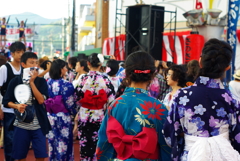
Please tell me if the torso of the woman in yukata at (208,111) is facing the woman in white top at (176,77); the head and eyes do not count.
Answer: yes

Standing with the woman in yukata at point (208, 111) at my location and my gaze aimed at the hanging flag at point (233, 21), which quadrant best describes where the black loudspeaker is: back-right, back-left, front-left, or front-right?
front-left

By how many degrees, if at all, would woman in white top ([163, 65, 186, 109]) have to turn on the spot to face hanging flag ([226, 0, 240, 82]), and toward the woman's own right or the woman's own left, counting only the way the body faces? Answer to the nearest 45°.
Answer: approximately 135° to the woman's own right

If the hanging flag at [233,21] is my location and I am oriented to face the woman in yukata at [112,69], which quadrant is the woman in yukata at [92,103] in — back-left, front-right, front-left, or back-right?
front-left

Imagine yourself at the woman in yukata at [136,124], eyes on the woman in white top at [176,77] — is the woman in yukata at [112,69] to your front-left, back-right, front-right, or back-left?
front-left

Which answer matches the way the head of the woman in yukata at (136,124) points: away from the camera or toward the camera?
away from the camera

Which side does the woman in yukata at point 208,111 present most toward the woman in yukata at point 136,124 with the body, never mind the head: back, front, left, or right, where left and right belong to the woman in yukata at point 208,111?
left

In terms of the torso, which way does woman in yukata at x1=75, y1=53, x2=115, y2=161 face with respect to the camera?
away from the camera

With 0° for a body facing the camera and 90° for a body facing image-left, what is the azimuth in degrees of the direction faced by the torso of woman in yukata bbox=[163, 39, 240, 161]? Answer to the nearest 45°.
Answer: approximately 180°

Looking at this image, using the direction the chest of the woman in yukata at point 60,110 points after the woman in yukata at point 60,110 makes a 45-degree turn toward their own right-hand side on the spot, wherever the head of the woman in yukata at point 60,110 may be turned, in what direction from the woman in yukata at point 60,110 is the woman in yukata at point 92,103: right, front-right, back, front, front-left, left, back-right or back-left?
front-right

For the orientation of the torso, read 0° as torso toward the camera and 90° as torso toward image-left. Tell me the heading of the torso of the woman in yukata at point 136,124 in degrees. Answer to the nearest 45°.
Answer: approximately 180°

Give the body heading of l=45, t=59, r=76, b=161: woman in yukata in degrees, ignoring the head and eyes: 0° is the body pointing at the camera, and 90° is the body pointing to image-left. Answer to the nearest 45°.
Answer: approximately 225°

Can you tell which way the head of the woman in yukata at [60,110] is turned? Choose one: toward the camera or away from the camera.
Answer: away from the camera
